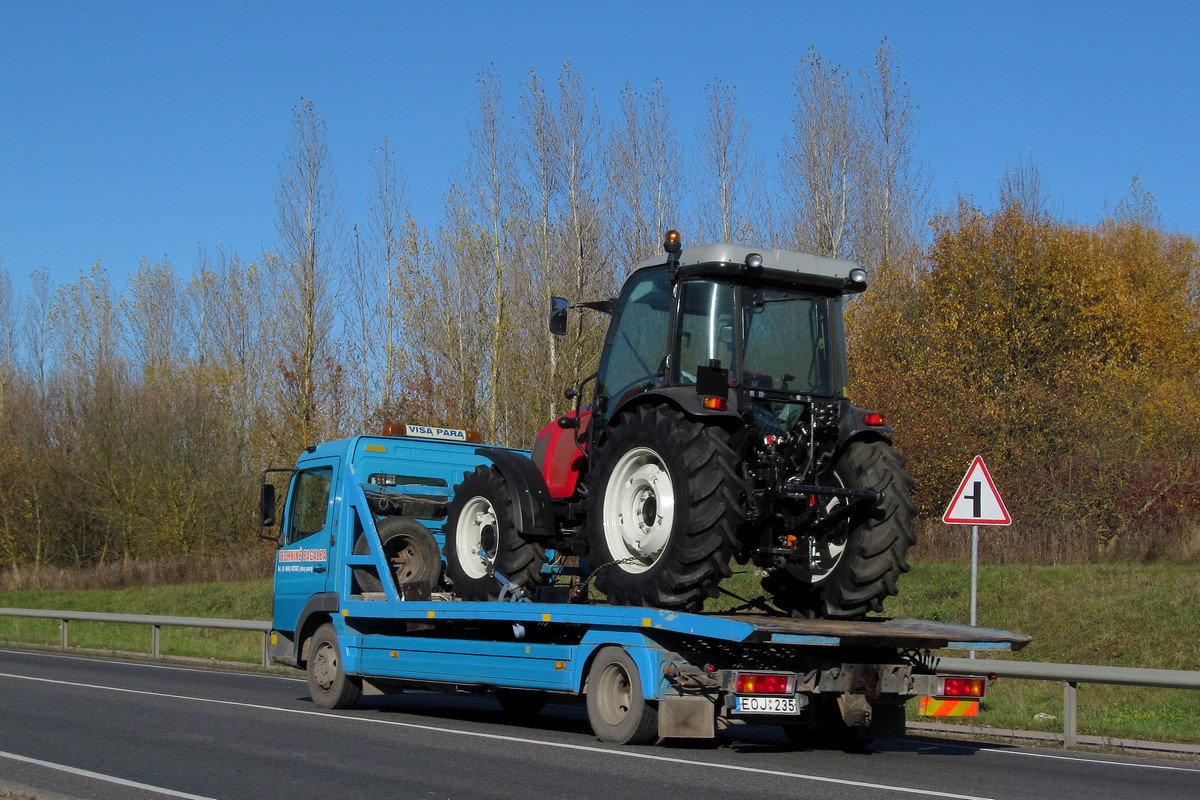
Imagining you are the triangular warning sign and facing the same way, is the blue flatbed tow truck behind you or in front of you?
in front

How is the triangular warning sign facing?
toward the camera

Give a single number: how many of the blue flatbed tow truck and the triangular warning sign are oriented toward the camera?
1

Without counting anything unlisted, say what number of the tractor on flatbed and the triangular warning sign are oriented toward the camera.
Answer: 1

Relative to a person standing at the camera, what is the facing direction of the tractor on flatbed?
facing away from the viewer and to the left of the viewer

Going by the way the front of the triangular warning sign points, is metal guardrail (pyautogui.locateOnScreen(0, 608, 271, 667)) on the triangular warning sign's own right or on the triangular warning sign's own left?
on the triangular warning sign's own right

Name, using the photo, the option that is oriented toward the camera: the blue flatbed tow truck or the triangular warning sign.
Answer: the triangular warning sign

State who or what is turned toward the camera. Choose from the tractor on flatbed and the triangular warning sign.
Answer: the triangular warning sign

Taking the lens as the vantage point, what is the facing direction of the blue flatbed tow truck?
facing away from the viewer and to the left of the viewer
